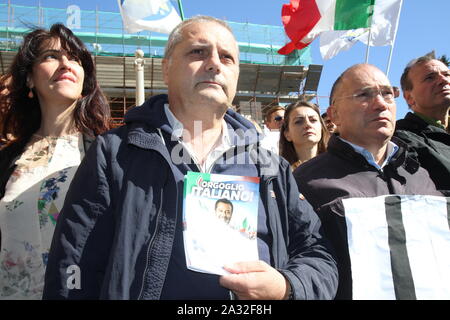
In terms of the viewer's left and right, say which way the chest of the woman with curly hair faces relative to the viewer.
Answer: facing the viewer and to the right of the viewer

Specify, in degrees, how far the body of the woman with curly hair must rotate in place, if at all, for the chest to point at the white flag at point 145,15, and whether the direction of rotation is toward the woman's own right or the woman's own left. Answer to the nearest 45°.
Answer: approximately 135° to the woman's own left

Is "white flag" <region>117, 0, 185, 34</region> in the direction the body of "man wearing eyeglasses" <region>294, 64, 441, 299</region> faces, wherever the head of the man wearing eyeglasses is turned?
no

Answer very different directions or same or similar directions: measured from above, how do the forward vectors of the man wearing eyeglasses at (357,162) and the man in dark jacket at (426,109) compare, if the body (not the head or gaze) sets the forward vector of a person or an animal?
same or similar directions

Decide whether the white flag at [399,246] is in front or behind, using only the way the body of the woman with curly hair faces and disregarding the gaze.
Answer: in front

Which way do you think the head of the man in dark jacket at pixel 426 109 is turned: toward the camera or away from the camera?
toward the camera

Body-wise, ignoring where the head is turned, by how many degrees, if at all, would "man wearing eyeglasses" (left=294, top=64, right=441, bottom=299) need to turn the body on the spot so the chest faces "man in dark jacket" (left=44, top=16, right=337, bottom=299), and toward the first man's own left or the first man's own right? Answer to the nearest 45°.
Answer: approximately 90° to the first man's own right

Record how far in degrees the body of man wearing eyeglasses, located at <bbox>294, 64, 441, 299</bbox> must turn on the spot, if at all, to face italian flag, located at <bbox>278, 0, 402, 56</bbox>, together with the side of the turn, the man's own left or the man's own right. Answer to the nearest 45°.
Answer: approximately 135° to the man's own left

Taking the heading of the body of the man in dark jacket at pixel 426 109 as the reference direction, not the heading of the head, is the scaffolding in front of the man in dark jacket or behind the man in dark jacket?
behind

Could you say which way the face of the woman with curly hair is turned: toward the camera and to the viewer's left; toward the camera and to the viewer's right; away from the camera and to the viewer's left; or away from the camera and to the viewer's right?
toward the camera and to the viewer's right

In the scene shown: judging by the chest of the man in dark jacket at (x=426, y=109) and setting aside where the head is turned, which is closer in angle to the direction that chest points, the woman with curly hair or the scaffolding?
the woman with curly hair

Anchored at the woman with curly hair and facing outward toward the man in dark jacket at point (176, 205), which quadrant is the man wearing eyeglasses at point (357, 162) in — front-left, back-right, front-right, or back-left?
front-left

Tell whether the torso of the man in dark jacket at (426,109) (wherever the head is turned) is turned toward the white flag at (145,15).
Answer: no

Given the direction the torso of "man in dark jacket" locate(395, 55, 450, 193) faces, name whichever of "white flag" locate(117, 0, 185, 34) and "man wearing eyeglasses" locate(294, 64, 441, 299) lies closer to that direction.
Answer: the man wearing eyeglasses
